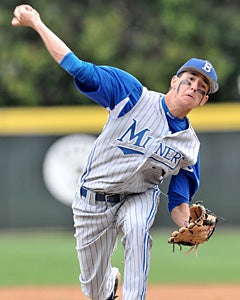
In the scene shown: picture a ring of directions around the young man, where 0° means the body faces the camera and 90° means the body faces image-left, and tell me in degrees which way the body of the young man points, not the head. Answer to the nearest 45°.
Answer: approximately 0°
